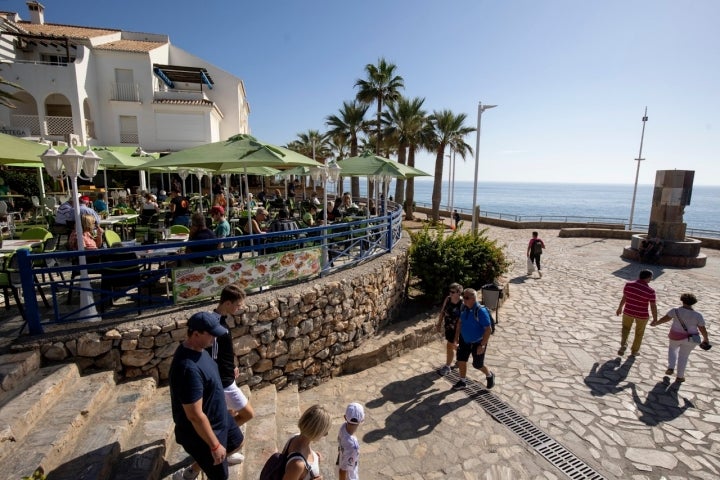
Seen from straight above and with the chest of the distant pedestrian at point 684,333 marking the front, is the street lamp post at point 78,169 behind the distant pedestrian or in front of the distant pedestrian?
behind

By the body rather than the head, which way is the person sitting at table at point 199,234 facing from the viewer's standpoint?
away from the camera

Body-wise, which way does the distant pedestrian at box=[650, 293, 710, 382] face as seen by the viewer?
away from the camera

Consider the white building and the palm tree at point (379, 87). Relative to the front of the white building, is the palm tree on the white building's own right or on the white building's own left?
on the white building's own left

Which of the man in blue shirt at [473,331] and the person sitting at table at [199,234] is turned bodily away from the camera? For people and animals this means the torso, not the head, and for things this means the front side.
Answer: the person sitting at table

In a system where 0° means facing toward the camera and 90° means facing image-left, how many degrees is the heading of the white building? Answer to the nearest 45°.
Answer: approximately 0°

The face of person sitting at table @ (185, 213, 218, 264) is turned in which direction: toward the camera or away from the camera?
away from the camera

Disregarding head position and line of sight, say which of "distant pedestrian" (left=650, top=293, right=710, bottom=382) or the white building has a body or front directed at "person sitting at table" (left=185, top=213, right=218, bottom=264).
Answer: the white building

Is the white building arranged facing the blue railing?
yes

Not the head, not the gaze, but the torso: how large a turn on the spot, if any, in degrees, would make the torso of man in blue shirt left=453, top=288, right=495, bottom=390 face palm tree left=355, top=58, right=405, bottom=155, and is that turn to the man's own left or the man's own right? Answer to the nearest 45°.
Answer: approximately 135° to the man's own right

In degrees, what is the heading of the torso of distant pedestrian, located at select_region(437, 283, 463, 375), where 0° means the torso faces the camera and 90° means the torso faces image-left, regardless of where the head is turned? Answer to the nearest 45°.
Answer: approximately 45°
